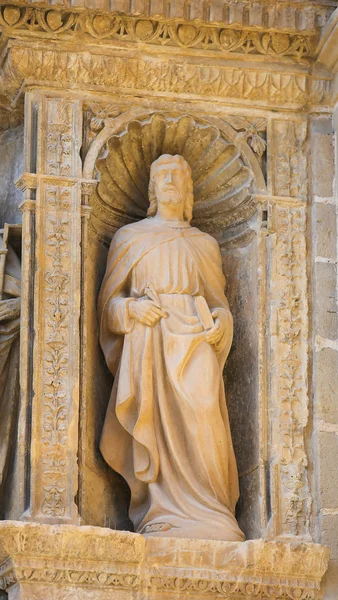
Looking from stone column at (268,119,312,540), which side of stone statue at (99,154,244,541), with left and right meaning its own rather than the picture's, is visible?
left

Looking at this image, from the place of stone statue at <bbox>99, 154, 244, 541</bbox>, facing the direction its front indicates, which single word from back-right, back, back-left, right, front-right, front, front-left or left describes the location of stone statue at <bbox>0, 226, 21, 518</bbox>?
right

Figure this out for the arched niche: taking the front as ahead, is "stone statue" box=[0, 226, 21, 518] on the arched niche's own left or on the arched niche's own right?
on the arched niche's own right

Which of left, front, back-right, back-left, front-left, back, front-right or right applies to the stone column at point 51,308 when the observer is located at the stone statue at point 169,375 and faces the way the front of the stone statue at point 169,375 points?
right

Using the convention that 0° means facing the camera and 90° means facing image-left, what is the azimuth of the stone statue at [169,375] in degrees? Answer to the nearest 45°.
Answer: approximately 0°

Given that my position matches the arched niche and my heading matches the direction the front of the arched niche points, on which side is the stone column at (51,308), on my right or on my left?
on my right

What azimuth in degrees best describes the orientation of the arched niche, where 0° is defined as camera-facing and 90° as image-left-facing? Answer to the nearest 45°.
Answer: approximately 0°
